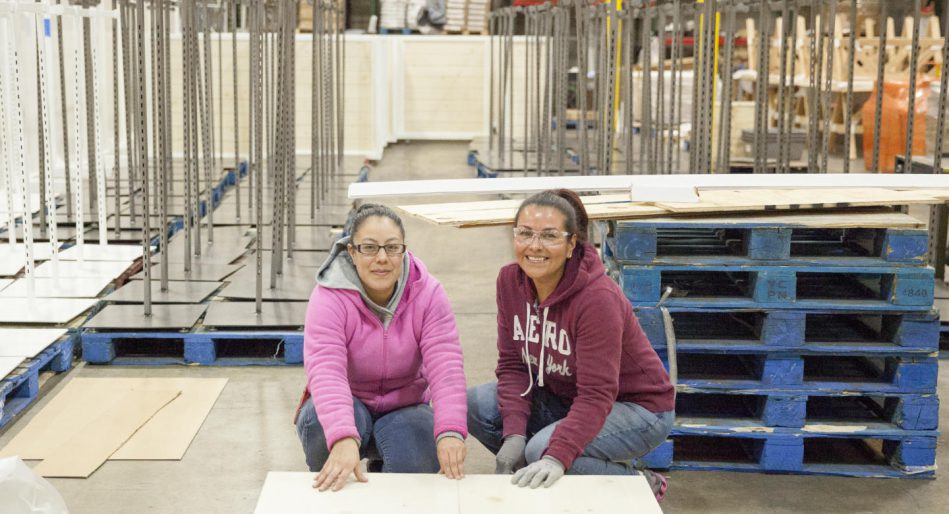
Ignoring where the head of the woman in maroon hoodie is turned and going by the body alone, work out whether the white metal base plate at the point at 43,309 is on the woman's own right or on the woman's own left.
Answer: on the woman's own right

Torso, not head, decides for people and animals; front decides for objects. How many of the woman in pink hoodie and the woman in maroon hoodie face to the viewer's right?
0

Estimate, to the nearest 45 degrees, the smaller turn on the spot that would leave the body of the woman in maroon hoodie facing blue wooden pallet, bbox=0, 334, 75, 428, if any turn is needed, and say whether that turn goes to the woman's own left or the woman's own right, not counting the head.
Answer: approximately 90° to the woman's own right

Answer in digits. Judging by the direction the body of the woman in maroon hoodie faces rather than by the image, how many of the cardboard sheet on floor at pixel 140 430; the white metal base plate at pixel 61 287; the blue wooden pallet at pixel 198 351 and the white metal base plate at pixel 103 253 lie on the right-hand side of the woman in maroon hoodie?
4

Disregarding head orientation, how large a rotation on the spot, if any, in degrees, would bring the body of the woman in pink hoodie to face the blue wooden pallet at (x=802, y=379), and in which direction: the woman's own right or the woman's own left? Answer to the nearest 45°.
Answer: approximately 90° to the woman's own left

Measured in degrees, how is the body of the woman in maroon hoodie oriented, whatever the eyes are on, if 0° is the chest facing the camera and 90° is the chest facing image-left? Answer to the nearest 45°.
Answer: approximately 45°

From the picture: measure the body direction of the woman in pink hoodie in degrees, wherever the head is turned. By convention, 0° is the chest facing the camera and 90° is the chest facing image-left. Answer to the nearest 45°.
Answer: approximately 0°

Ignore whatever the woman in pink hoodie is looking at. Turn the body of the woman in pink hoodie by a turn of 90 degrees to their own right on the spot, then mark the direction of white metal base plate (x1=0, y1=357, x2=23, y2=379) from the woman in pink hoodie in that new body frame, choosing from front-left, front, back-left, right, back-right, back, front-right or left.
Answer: front-right

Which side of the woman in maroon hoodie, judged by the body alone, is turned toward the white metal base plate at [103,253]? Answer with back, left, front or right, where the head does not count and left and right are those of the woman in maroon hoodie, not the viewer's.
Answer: right
